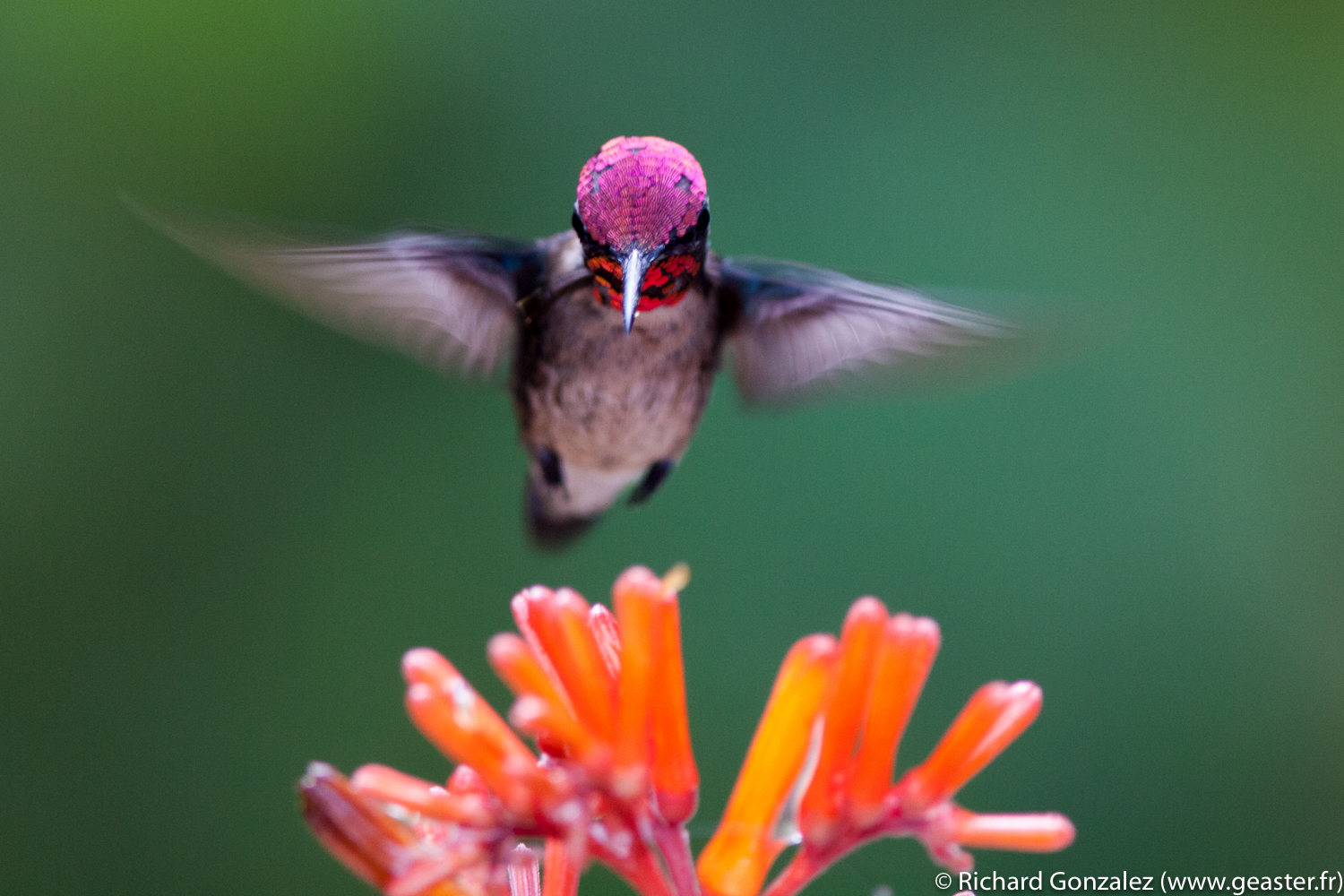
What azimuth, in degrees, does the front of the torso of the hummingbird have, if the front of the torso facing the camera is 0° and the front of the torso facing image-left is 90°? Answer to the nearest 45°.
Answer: approximately 0°

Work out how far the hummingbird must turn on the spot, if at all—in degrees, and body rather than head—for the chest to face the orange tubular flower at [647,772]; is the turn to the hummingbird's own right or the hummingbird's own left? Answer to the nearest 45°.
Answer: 0° — it already faces it
